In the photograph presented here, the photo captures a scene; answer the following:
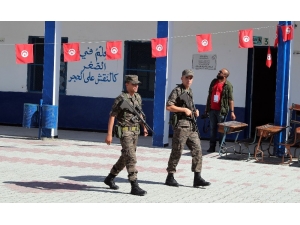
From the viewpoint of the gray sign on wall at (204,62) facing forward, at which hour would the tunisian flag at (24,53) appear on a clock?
The tunisian flag is roughly at 2 o'clock from the gray sign on wall.

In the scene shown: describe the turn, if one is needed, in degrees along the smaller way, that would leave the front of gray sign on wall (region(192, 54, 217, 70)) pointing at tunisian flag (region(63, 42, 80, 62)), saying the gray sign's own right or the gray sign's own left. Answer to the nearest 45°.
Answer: approximately 45° to the gray sign's own right

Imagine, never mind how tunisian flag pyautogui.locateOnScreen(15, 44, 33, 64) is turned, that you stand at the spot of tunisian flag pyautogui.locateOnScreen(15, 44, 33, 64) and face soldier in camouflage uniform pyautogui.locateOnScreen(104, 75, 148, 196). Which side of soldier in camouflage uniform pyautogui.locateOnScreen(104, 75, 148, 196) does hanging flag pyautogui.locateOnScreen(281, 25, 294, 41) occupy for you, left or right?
left

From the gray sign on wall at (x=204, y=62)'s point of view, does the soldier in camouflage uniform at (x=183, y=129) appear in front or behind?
in front

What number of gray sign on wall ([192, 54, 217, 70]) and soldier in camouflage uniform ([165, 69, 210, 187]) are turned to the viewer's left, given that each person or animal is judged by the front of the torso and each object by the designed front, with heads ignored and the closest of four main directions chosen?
0

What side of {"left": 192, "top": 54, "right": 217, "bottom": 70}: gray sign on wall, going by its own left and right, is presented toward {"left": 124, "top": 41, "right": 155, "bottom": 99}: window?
right
